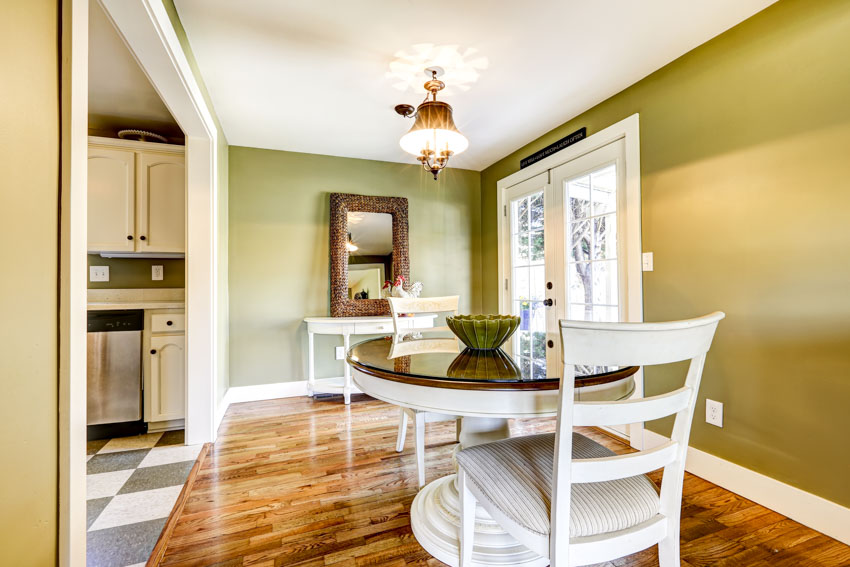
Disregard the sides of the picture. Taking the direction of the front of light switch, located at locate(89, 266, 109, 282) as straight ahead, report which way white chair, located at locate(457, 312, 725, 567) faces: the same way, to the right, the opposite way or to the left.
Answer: the opposite way

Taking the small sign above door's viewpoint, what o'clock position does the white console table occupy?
The white console table is roughly at 1 o'clock from the small sign above door.

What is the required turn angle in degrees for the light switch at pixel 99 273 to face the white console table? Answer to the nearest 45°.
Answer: approximately 45° to its left

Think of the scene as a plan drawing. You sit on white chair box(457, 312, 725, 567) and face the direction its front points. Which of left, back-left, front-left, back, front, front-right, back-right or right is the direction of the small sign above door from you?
front-right

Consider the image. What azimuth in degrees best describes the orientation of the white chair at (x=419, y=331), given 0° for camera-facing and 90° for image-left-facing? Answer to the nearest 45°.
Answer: approximately 315°

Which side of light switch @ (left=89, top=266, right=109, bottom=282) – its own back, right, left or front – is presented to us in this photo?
front

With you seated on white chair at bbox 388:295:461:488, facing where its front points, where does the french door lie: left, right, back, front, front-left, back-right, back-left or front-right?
left

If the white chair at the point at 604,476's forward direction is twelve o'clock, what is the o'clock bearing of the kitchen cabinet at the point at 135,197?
The kitchen cabinet is roughly at 11 o'clock from the white chair.

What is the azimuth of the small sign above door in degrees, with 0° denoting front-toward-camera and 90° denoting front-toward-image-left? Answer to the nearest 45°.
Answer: approximately 45°

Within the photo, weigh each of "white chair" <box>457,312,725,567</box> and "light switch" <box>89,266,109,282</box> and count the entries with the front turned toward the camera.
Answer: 1

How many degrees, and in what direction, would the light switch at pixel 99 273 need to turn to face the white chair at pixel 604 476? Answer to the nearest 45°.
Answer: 0° — it already faces it

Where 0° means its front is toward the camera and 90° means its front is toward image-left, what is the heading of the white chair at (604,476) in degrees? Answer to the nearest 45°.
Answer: approximately 135°

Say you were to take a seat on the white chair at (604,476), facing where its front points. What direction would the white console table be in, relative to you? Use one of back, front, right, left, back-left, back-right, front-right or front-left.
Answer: front

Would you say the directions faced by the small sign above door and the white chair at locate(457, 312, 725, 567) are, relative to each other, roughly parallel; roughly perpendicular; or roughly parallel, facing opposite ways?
roughly perpendicular

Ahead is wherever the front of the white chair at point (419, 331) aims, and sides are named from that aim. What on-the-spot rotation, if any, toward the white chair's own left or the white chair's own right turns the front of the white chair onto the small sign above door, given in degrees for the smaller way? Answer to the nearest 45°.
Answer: approximately 90° to the white chair's own left

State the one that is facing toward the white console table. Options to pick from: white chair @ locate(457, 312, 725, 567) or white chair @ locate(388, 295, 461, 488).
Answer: white chair @ locate(457, 312, 725, 567)
